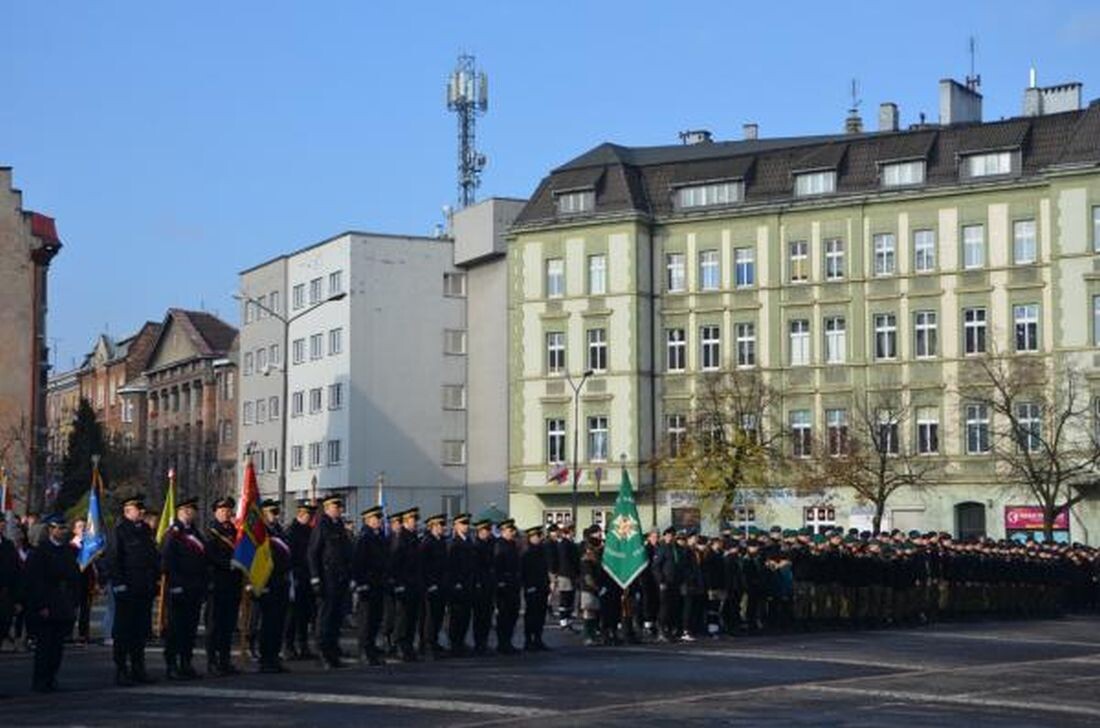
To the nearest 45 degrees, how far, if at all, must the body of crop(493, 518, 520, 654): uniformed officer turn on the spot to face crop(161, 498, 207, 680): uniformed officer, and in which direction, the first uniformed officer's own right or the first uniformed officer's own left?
approximately 90° to the first uniformed officer's own right

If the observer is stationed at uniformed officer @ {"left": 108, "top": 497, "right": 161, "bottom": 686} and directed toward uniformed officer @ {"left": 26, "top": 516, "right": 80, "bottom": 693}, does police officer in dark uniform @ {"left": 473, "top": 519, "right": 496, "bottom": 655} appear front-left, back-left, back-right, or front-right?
back-right

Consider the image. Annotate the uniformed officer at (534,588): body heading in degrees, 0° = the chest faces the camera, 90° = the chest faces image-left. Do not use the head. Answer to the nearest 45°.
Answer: approximately 315°

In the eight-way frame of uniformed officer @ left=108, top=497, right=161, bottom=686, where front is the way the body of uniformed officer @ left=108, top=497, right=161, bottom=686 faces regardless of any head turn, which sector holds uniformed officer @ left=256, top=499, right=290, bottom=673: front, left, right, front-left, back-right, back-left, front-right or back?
left

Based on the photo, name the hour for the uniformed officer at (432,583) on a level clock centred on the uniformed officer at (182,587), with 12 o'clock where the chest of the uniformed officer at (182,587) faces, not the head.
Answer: the uniformed officer at (432,583) is roughly at 9 o'clock from the uniformed officer at (182,587).

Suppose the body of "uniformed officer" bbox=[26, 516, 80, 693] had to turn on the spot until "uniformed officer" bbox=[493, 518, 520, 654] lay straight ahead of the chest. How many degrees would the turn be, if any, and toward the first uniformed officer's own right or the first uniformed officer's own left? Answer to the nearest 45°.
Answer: approximately 90° to the first uniformed officer's own left

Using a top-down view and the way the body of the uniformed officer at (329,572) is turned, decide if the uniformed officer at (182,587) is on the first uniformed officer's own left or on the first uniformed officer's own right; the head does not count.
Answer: on the first uniformed officer's own right
